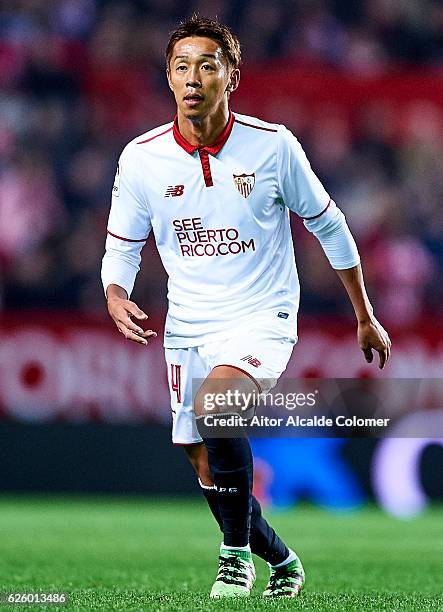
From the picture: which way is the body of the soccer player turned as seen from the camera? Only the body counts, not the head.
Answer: toward the camera

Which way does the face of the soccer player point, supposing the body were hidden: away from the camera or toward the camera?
toward the camera
